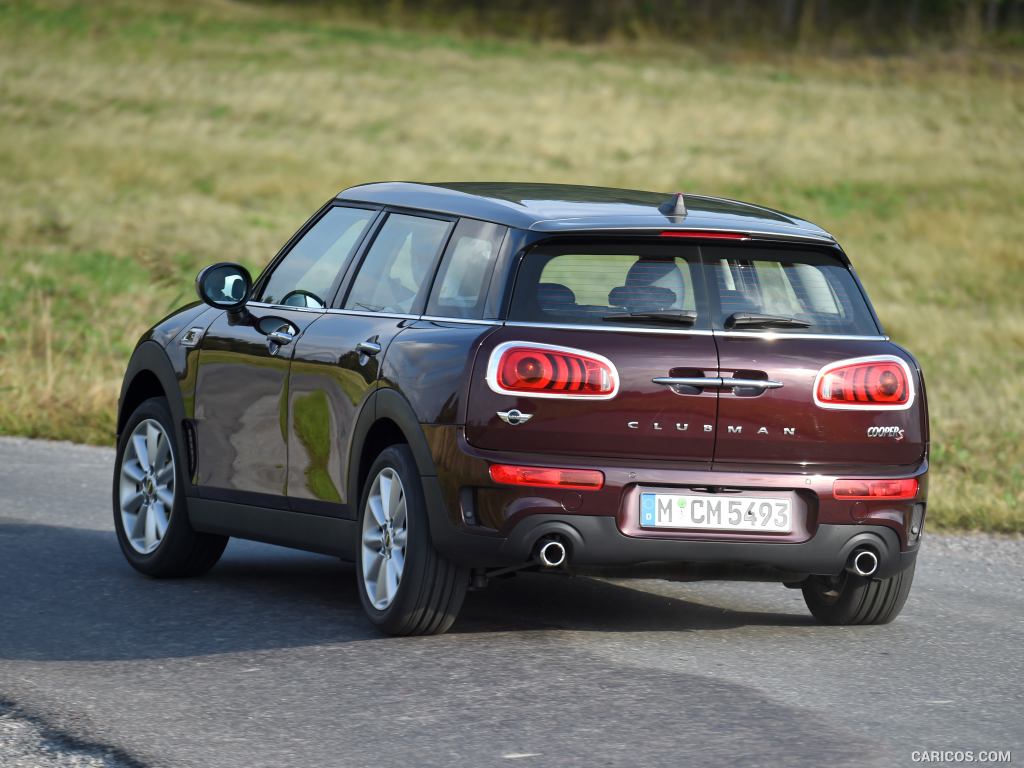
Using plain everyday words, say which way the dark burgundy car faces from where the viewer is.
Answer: facing away from the viewer and to the left of the viewer
